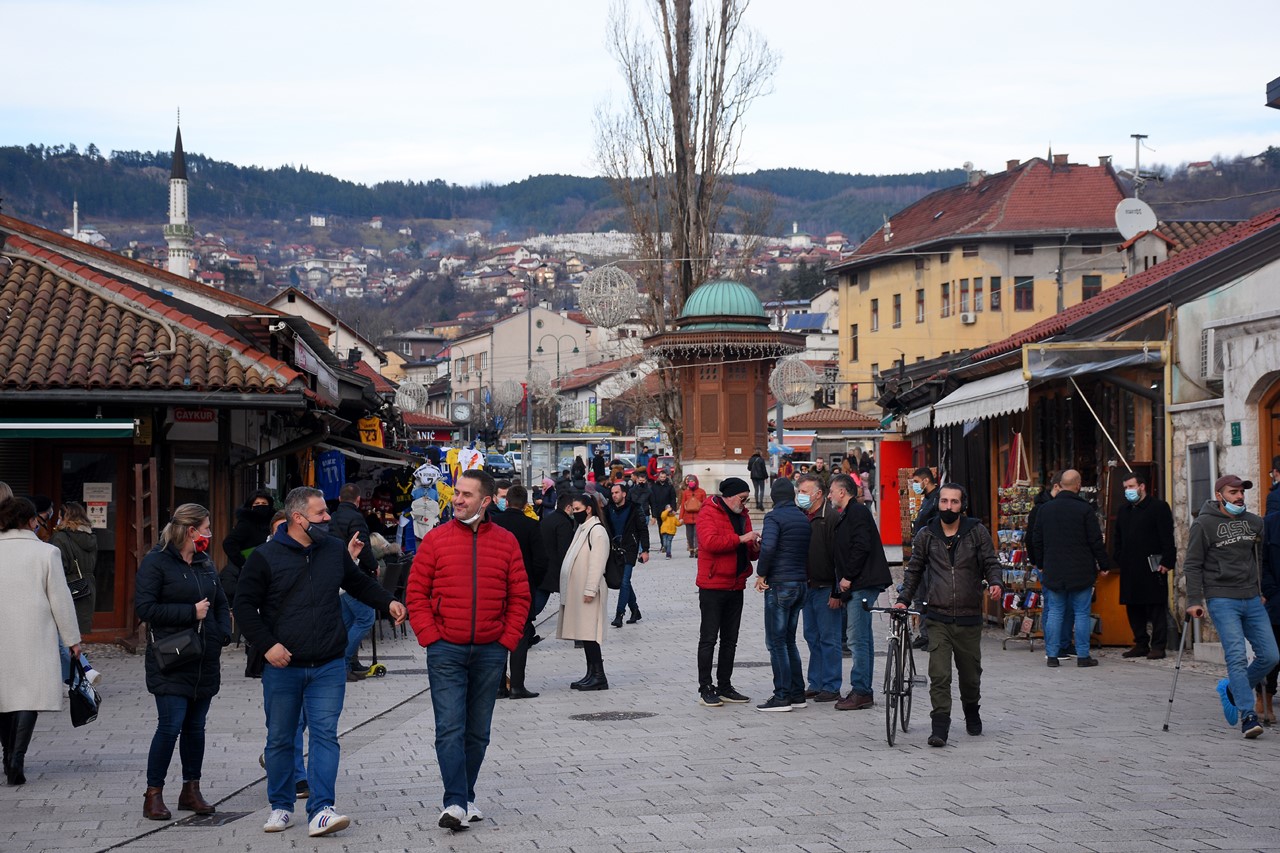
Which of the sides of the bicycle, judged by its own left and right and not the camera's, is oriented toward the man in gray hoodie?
left

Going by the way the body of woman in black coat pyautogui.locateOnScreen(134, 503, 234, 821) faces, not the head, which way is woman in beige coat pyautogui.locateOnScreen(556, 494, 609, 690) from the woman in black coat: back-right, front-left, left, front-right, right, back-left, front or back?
left

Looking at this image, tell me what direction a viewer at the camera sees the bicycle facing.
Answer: facing the viewer

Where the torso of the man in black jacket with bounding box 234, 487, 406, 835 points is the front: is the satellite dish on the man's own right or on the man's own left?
on the man's own left

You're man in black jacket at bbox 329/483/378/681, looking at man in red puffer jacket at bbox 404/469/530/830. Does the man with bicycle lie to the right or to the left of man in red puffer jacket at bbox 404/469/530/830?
left

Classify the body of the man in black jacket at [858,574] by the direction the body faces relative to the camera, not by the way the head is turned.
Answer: to the viewer's left

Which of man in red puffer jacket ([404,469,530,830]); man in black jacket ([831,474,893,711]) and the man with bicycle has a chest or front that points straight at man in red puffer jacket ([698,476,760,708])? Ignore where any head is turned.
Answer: the man in black jacket

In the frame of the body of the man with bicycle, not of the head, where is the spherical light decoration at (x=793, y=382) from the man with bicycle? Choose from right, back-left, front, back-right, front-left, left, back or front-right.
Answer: back

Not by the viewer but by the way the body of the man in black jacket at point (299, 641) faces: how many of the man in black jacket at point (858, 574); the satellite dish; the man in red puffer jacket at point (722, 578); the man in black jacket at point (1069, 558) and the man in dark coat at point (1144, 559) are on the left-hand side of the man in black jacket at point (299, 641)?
5

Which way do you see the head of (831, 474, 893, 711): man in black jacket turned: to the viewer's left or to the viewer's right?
to the viewer's left
